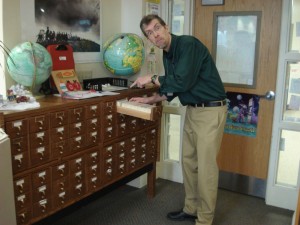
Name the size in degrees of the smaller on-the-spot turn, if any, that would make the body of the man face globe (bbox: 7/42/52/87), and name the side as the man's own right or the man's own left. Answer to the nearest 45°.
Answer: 0° — they already face it

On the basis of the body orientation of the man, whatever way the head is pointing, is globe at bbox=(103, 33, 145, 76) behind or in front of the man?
in front

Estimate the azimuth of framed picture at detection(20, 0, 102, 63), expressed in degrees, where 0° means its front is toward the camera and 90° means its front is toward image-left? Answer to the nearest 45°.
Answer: approximately 0°

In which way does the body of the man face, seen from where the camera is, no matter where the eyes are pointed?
to the viewer's left

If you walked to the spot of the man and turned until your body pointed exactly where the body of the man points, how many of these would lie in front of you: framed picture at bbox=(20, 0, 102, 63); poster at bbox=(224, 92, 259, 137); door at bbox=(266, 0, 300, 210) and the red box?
2

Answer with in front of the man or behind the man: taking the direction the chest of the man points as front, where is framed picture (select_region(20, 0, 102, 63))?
in front

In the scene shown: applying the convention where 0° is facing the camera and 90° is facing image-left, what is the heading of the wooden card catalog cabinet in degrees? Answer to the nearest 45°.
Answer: approximately 315°

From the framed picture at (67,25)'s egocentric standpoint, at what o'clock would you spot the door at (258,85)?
The door is roughly at 9 o'clock from the framed picture.

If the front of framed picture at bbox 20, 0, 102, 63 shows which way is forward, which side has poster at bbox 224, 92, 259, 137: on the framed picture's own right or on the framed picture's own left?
on the framed picture's own left

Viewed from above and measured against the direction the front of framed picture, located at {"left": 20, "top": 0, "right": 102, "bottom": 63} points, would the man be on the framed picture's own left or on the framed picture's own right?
on the framed picture's own left

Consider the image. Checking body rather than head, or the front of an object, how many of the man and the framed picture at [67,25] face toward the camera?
1
